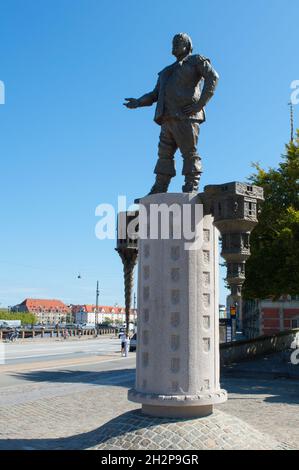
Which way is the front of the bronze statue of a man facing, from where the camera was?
facing the viewer and to the left of the viewer

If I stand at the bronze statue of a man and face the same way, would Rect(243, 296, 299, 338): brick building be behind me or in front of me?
behind

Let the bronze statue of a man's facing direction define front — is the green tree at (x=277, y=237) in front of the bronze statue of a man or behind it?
behind
